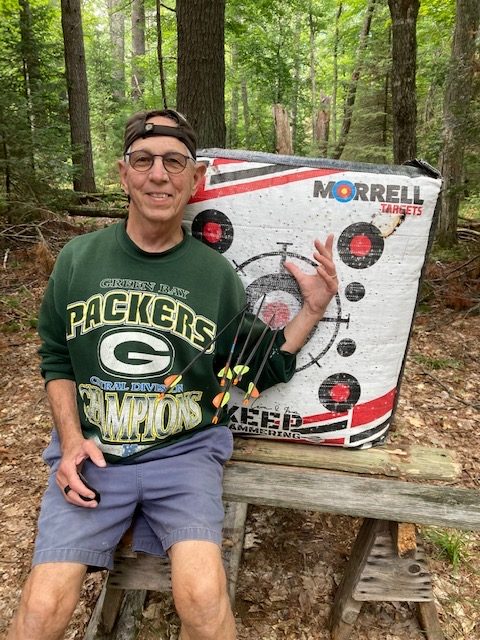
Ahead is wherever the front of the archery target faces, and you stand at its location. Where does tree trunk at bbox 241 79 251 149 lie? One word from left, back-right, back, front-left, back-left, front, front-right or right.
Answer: back

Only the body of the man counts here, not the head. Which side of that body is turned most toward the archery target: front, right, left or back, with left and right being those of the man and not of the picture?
left

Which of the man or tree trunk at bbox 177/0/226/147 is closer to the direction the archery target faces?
the man

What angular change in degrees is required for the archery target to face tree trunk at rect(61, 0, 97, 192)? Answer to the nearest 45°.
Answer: approximately 135° to its right

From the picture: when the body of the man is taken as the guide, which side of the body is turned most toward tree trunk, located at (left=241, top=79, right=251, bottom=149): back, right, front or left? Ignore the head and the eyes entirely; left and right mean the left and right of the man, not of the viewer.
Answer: back

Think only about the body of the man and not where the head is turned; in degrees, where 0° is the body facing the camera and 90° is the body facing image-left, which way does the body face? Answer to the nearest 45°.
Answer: approximately 0°

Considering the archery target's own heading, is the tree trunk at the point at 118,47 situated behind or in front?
behind

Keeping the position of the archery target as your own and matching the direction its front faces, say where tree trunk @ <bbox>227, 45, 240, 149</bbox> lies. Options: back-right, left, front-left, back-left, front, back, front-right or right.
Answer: back

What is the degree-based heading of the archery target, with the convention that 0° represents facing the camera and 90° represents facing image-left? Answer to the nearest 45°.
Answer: approximately 0°

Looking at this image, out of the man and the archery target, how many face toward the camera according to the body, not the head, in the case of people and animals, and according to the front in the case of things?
2

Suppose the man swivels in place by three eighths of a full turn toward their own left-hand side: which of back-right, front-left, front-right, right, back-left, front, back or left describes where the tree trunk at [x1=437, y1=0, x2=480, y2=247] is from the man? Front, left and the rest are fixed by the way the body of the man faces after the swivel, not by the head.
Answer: front
